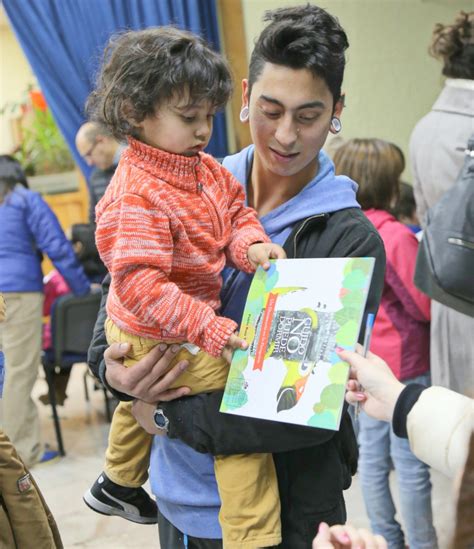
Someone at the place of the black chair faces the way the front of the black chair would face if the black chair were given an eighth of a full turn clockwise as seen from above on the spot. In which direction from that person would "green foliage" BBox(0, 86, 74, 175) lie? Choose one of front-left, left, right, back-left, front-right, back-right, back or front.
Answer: front

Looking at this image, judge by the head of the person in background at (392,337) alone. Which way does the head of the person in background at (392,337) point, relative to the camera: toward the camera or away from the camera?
away from the camera

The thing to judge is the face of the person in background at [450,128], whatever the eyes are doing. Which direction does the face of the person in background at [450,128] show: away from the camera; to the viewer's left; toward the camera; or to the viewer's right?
away from the camera

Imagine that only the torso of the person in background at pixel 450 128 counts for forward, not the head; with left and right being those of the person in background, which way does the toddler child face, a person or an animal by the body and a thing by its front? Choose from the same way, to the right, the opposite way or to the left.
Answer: to the right

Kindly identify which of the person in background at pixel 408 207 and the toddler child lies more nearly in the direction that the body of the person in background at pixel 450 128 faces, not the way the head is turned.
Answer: the person in background

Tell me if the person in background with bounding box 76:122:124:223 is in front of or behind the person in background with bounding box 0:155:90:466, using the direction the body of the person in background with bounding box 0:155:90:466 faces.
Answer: in front

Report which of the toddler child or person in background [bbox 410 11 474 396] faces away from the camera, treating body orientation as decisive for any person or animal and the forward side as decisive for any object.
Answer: the person in background

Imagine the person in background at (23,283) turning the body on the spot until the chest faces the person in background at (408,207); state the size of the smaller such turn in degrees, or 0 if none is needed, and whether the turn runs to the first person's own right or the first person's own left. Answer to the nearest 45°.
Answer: approximately 45° to the first person's own right

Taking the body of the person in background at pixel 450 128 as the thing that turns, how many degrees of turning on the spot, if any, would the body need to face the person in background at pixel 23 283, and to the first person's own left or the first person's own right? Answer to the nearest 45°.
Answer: approximately 90° to the first person's own left

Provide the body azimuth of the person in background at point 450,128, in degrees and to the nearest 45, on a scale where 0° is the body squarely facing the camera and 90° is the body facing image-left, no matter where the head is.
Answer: approximately 180°

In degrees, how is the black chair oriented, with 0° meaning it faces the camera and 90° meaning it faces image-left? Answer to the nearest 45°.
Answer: approximately 135°
